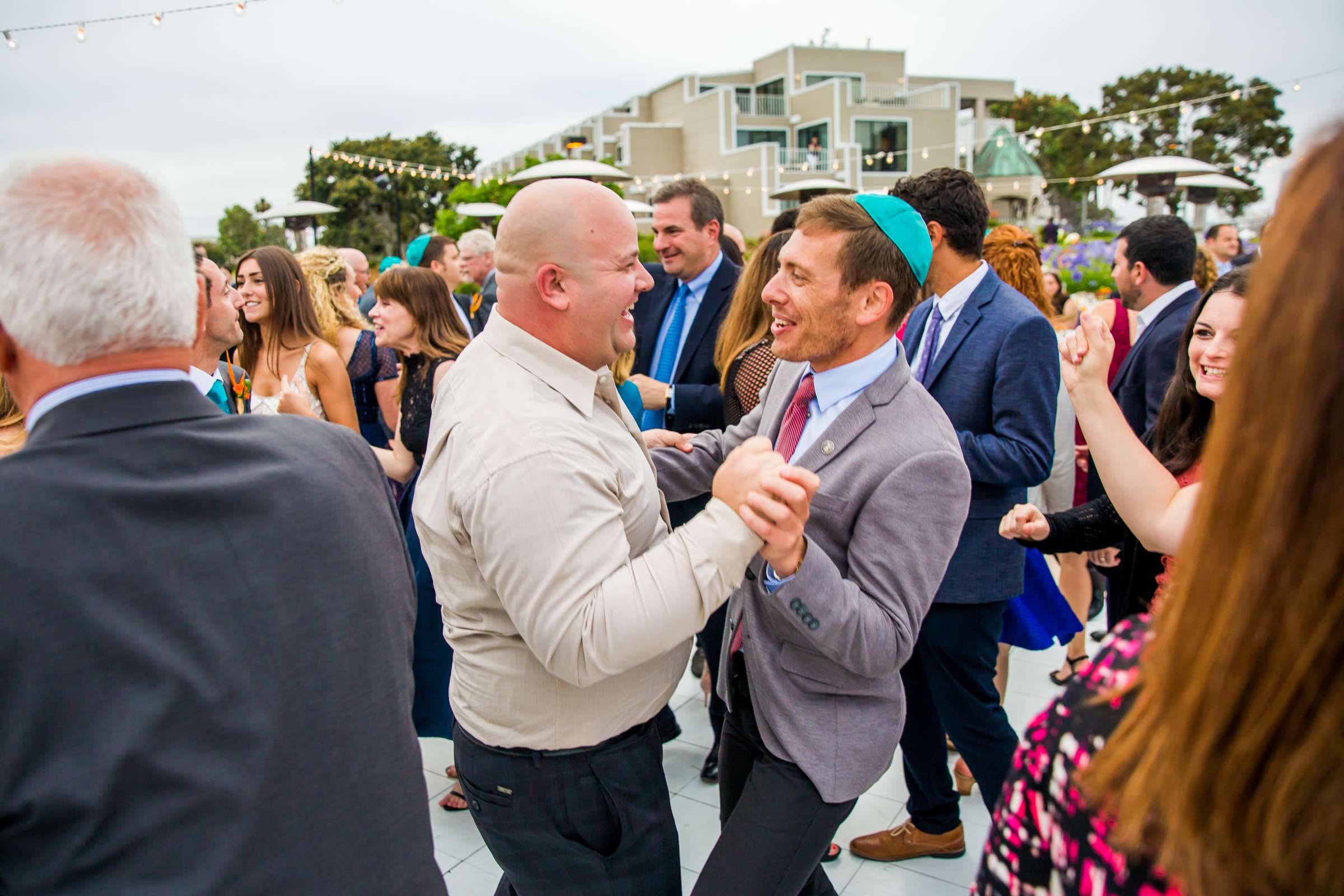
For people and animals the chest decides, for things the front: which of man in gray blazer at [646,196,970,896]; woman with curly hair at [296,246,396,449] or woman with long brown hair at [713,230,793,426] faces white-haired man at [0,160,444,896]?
the man in gray blazer

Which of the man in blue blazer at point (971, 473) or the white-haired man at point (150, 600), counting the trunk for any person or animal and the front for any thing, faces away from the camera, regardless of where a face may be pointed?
the white-haired man

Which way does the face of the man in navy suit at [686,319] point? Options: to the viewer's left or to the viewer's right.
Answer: to the viewer's left

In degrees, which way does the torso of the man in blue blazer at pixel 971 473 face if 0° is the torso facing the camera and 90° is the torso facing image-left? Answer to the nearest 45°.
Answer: approximately 45°

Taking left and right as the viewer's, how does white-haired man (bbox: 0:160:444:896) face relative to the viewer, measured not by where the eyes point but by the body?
facing away from the viewer

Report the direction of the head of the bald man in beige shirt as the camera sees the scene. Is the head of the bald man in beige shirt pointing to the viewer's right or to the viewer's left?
to the viewer's right

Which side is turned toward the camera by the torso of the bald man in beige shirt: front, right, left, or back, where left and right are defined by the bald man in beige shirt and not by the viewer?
right

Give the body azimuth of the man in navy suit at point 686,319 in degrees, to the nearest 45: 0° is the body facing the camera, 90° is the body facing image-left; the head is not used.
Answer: approximately 45°

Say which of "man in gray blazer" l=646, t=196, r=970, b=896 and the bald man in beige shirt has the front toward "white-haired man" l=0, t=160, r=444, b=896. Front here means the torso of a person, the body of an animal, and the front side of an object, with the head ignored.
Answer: the man in gray blazer

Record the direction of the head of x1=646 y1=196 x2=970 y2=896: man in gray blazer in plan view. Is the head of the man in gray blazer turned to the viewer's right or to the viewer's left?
to the viewer's left

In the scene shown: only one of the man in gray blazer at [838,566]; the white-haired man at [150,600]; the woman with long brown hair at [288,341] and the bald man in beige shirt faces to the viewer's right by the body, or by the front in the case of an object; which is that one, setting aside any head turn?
the bald man in beige shirt
